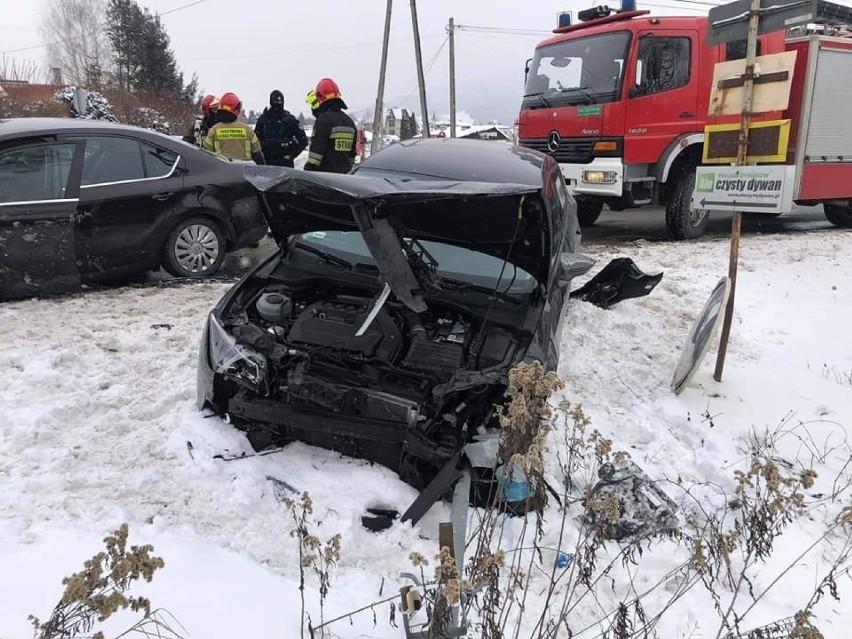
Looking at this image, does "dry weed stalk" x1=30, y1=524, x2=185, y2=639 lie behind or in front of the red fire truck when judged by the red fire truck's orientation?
in front

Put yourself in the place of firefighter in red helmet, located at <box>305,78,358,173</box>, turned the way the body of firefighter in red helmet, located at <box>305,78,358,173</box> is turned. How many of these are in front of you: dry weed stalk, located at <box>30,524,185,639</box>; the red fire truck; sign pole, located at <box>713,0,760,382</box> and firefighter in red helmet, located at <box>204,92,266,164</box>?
1

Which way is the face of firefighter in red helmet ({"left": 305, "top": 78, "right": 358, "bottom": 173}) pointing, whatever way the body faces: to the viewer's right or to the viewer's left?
to the viewer's left

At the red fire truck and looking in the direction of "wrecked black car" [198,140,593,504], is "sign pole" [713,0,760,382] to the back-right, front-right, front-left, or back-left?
front-left

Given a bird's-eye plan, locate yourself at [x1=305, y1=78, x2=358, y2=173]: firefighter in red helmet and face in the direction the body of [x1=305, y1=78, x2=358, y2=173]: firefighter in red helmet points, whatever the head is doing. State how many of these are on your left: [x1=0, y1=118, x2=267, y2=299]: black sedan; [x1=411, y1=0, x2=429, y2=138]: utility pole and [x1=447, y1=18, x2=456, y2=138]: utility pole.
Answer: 1

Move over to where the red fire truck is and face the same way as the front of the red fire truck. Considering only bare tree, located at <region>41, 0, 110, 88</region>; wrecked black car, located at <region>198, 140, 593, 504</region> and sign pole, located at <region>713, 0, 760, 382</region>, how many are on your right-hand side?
1
